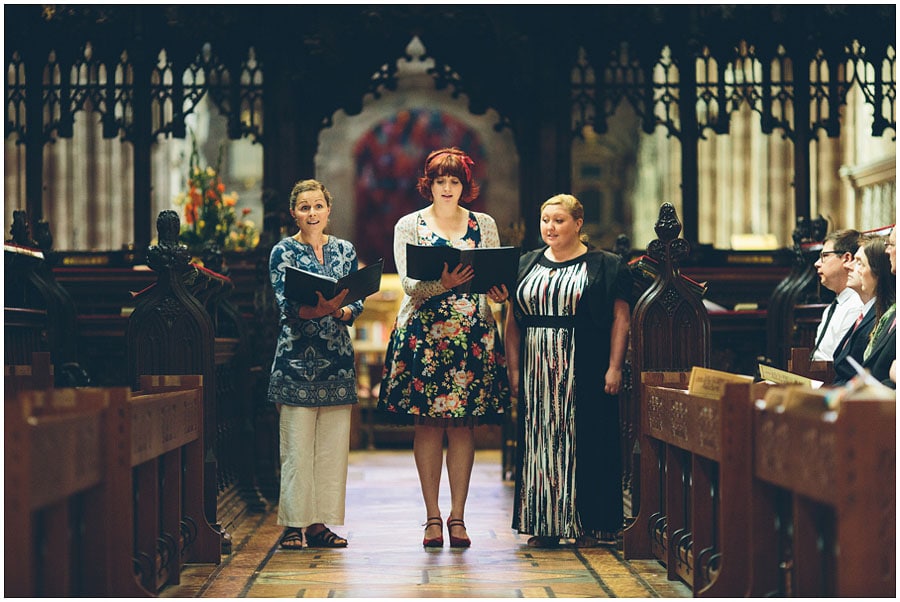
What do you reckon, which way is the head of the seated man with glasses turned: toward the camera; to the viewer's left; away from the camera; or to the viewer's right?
to the viewer's left

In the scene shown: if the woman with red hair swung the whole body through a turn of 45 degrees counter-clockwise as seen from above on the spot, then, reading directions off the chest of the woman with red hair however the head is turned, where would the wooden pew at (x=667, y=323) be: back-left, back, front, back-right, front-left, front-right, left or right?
front-left

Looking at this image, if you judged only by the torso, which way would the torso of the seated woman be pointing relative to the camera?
to the viewer's left

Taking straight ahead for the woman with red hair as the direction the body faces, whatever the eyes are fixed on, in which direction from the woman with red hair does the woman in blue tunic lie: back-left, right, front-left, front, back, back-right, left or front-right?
right

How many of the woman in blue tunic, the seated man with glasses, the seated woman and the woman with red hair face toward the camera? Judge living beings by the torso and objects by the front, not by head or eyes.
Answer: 2

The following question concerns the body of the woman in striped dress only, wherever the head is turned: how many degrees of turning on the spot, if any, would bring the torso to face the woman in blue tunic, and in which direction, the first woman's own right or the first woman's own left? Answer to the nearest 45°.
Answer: approximately 45° to the first woman's own right

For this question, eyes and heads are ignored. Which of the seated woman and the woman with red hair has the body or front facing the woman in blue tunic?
the seated woman

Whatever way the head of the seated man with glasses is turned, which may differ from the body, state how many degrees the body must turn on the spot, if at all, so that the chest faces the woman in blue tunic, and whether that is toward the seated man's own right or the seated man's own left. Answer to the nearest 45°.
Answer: approximately 45° to the seated man's own left

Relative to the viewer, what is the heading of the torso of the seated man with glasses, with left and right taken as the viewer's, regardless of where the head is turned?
facing to the left of the viewer
